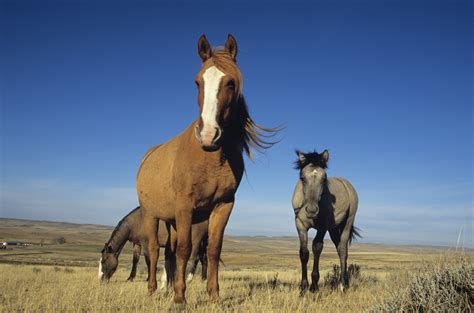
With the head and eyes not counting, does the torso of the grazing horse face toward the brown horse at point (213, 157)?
no

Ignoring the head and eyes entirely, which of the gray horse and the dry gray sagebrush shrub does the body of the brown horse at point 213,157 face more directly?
the dry gray sagebrush shrub

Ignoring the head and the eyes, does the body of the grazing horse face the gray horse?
no

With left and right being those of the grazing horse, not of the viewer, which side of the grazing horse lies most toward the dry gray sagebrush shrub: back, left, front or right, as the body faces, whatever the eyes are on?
left

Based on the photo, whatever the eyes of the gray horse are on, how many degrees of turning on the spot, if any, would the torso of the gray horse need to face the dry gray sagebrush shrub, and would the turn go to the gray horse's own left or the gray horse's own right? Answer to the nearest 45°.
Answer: approximately 45° to the gray horse's own left

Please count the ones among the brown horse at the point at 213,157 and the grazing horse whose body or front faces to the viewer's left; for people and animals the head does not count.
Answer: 1

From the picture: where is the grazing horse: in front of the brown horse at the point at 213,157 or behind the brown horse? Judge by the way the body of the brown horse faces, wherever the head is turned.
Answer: behind

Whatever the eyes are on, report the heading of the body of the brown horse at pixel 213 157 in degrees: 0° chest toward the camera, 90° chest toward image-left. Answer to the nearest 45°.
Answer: approximately 315°

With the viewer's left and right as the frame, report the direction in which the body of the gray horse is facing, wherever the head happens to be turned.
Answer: facing the viewer and to the left of the viewer

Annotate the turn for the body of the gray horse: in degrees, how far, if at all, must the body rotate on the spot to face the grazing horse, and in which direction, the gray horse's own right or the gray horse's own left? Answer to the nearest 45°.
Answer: approximately 90° to the gray horse's own right

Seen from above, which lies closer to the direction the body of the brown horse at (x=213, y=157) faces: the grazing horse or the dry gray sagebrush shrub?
the dry gray sagebrush shrub

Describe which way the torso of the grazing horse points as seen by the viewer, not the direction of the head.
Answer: to the viewer's left

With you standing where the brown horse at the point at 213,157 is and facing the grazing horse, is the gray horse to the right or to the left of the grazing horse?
right

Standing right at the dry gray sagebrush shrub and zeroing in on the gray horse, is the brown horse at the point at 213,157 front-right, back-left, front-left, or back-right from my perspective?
front-left
